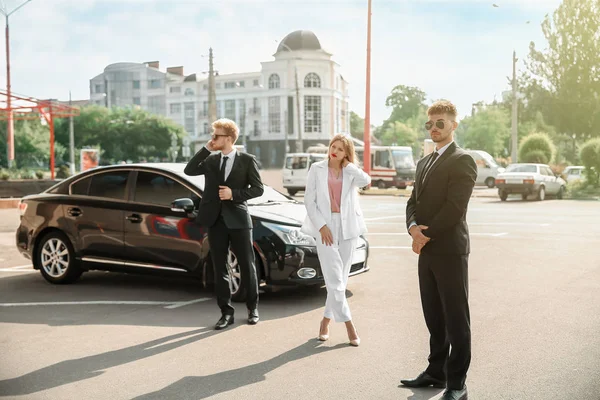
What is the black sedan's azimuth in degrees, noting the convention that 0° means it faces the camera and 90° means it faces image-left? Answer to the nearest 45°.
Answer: approximately 315°

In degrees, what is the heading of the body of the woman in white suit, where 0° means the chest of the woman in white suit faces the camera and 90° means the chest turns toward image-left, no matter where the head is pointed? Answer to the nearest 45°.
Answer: approximately 0°

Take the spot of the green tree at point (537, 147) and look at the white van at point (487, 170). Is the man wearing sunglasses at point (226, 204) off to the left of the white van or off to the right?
left

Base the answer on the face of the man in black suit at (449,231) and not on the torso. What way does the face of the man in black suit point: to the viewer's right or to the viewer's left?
to the viewer's left

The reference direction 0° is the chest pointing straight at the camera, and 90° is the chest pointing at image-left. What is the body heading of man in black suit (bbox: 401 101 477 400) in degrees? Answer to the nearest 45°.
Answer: approximately 45°

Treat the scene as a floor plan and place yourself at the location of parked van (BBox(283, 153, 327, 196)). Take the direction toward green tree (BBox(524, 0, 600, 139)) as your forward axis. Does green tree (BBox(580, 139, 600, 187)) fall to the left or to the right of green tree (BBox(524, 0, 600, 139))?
right

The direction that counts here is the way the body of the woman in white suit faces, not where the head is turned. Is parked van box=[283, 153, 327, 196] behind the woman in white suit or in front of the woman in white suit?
behind

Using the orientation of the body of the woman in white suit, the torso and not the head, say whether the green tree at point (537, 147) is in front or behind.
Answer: behind

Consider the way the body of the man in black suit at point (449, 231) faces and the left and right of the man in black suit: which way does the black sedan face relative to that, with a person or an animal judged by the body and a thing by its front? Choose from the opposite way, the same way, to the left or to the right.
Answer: to the left

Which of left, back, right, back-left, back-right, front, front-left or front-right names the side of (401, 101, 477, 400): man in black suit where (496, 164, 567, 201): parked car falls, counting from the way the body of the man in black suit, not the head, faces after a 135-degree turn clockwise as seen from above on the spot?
front
